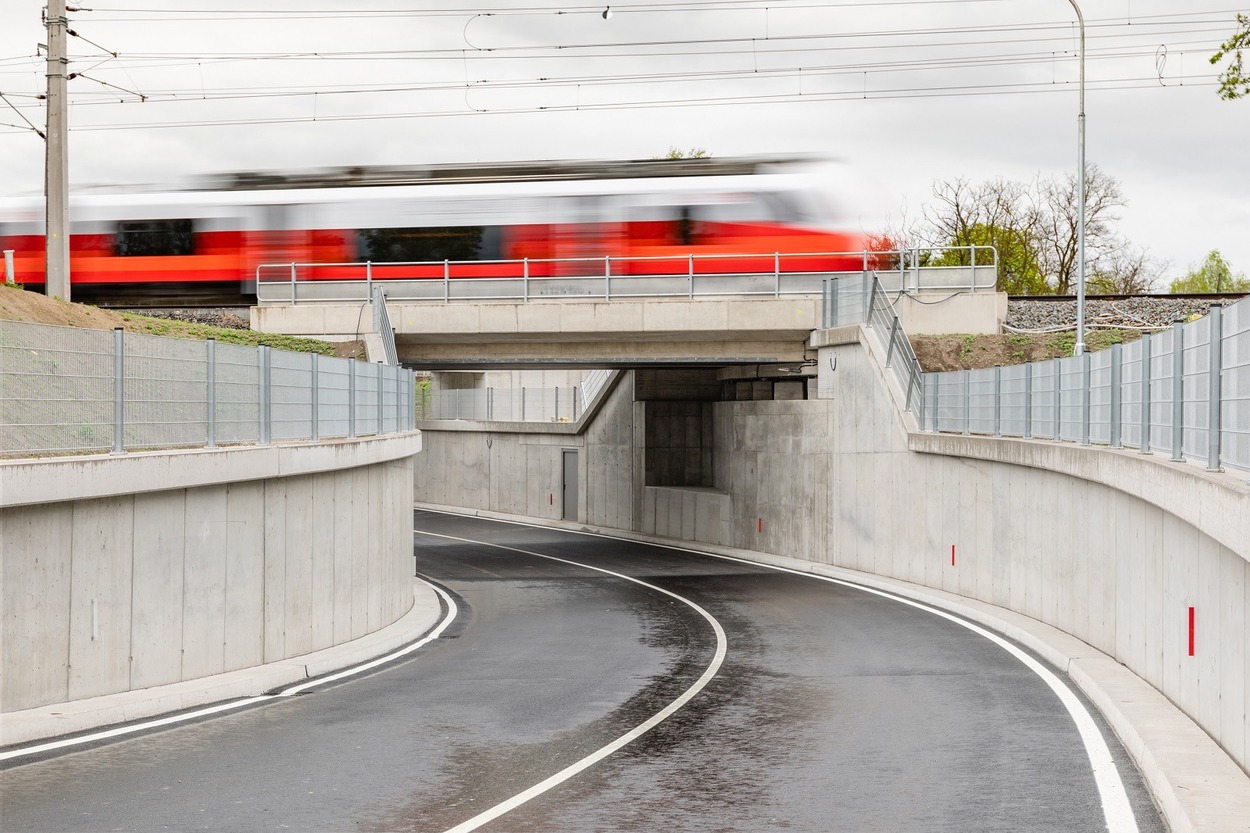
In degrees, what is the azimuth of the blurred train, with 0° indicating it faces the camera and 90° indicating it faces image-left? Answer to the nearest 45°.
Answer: approximately 270°

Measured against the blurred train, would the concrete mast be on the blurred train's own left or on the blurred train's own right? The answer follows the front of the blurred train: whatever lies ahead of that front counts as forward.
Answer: on the blurred train's own right

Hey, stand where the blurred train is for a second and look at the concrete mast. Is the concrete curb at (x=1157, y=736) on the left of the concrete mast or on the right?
left

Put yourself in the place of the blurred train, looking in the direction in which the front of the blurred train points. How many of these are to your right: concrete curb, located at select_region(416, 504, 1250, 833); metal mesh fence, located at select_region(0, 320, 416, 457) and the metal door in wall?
2

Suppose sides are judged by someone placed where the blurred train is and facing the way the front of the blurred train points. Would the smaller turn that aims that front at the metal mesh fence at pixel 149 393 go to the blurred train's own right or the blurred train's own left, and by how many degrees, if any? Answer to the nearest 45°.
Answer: approximately 90° to the blurred train's own right

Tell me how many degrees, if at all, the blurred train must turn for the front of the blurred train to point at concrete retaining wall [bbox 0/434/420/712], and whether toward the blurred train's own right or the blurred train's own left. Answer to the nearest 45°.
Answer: approximately 90° to the blurred train's own right

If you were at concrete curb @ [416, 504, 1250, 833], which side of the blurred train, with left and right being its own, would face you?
right

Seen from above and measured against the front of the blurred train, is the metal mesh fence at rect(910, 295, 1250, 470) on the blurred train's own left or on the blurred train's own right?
on the blurred train's own right

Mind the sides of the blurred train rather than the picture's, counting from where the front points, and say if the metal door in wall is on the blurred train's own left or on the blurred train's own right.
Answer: on the blurred train's own left
